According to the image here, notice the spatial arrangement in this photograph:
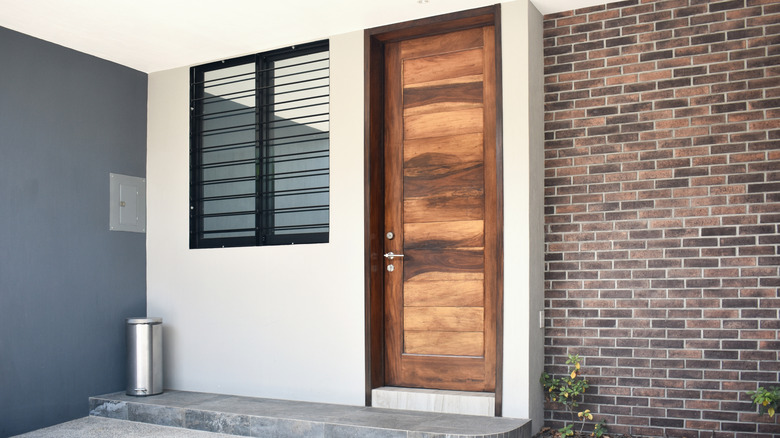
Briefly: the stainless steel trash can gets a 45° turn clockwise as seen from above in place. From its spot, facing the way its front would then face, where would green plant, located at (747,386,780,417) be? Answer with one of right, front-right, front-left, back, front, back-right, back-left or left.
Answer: left

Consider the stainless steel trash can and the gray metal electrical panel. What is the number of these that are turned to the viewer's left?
0

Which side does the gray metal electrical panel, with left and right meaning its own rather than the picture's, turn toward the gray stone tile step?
front

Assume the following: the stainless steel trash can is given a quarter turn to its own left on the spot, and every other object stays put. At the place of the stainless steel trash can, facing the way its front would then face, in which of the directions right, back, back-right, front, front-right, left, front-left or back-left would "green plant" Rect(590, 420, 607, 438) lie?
front-right

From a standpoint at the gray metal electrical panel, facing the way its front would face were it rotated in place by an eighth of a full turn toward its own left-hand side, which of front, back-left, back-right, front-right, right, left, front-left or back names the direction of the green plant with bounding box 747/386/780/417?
front-right

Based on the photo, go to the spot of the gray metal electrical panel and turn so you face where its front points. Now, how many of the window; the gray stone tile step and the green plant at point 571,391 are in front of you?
3

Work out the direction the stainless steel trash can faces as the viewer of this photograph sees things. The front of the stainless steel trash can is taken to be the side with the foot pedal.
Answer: facing the viewer

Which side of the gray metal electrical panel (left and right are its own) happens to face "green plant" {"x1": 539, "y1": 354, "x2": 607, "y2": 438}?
front

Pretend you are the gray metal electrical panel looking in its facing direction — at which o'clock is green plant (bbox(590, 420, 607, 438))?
The green plant is roughly at 12 o'clock from the gray metal electrical panel.

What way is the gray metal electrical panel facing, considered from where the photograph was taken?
facing the viewer and to the right of the viewer

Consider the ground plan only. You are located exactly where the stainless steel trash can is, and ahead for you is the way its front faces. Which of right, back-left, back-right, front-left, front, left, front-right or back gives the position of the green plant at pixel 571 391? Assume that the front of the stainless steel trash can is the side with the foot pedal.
front-left
